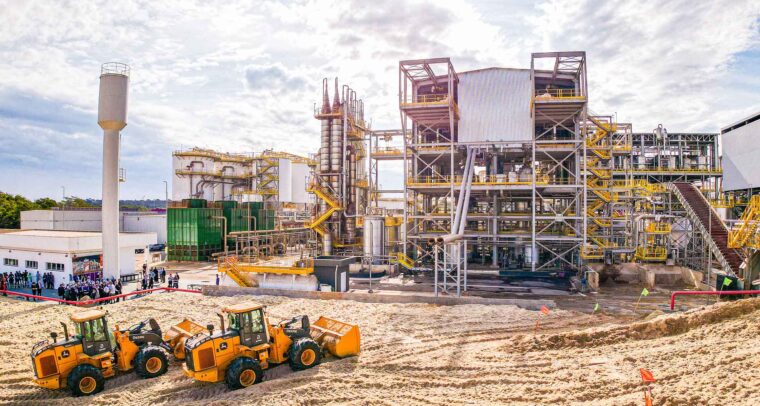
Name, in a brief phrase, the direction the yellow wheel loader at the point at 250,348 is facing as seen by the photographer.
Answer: facing away from the viewer and to the right of the viewer

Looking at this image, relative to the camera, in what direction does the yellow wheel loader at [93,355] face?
facing away from the viewer and to the right of the viewer
